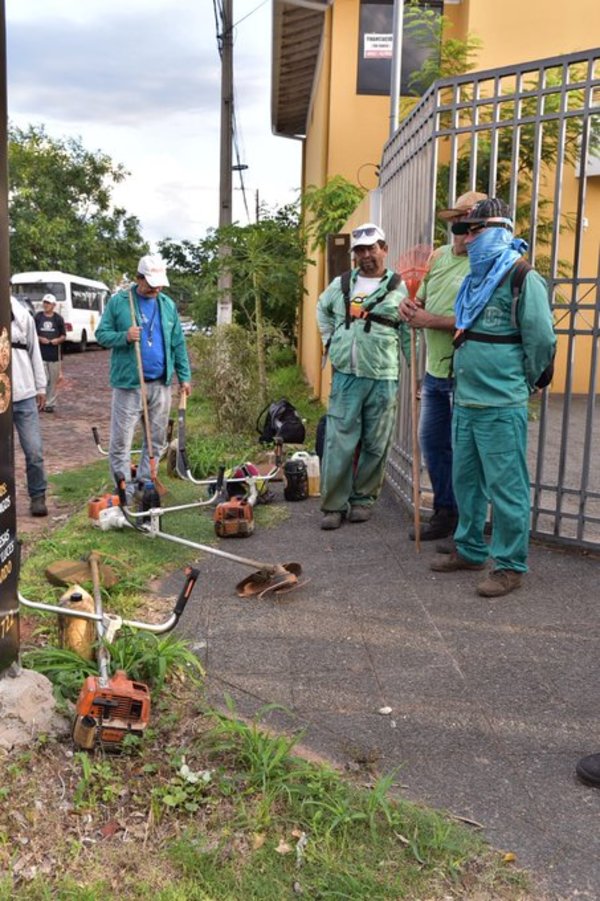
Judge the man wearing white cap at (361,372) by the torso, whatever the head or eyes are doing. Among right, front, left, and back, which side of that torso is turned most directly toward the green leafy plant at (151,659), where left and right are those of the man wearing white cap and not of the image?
front

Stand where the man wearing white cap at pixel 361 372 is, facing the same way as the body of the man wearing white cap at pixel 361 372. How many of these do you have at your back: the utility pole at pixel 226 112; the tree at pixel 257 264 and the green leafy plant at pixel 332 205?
3

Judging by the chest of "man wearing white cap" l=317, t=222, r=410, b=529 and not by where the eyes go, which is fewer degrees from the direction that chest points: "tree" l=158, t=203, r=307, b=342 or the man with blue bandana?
the man with blue bandana

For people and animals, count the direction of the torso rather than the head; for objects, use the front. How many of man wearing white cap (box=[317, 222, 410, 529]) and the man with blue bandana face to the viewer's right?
0

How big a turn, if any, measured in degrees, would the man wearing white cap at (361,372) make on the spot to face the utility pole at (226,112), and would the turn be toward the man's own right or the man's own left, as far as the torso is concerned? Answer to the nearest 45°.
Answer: approximately 180°

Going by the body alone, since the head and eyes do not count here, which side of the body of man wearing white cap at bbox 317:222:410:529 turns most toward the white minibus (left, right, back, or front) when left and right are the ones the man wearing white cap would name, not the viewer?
back

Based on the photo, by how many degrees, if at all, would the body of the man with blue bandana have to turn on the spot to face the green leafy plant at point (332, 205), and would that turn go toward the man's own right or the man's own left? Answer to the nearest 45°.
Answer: approximately 135° to the man's own right

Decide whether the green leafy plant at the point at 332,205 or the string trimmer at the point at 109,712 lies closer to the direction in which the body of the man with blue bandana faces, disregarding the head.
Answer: the string trimmer
